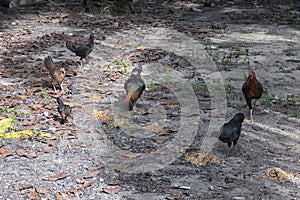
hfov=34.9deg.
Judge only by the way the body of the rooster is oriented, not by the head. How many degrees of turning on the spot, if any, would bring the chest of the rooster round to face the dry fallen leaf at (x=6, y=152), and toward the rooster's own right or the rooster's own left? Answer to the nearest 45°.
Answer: approximately 45° to the rooster's own right

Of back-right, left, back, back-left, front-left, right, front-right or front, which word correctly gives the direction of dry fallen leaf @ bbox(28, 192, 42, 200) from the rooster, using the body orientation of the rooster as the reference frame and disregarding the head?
front-right

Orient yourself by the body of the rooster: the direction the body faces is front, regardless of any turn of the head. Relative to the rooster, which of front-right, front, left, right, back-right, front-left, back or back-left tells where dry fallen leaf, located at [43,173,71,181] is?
front-right
